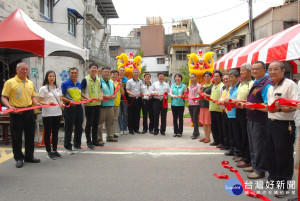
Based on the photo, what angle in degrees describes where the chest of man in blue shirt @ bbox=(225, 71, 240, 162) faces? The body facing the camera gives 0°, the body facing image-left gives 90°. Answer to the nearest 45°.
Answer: approximately 45°

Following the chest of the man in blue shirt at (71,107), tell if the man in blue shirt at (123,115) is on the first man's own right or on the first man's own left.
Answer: on the first man's own left

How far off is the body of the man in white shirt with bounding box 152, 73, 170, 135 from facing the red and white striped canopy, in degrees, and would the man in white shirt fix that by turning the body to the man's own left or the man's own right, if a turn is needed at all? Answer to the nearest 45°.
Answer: approximately 90° to the man's own left

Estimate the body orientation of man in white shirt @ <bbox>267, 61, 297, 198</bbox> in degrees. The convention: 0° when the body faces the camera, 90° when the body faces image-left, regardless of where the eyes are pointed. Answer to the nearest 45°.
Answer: approximately 45°

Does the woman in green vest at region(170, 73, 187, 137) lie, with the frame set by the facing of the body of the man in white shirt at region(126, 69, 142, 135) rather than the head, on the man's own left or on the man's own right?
on the man's own left
